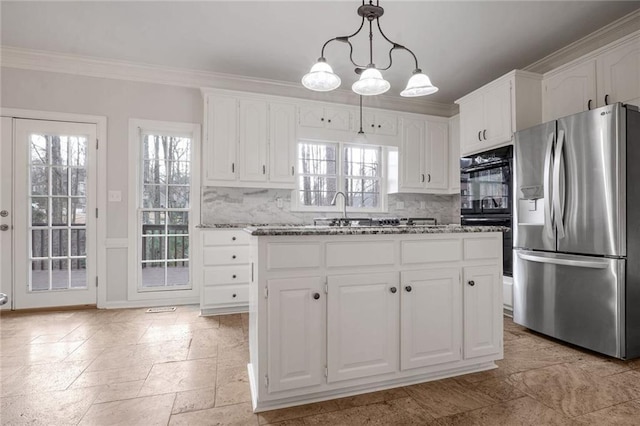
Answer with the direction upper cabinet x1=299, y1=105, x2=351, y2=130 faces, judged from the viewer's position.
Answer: facing the viewer

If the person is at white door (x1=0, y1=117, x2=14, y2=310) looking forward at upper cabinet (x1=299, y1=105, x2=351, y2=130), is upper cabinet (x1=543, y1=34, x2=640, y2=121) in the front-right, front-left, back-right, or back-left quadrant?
front-right

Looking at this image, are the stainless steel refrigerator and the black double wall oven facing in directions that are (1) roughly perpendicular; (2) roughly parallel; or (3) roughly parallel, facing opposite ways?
roughly parallel

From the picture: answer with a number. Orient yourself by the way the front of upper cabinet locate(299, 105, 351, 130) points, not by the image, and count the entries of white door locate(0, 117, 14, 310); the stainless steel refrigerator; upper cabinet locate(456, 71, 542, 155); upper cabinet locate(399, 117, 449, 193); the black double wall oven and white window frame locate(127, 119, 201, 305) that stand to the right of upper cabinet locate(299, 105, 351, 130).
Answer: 2

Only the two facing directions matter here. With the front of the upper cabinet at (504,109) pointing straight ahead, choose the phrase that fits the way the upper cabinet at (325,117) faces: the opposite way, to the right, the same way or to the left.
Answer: to the left

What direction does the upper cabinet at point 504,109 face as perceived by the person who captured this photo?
facing the viewer and to the left of the viewer

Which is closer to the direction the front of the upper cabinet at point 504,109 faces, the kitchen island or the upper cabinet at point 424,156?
the kitchen island

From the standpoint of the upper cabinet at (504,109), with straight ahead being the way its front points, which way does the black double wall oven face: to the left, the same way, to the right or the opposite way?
the same way

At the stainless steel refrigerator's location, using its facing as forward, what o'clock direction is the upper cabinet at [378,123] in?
The upper cabinet is roughly at 2 o'clock from the stainless steel refrigerator.

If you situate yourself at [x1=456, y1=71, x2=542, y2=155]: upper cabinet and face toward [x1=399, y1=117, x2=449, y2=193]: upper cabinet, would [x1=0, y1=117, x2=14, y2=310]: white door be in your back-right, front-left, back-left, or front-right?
front-left

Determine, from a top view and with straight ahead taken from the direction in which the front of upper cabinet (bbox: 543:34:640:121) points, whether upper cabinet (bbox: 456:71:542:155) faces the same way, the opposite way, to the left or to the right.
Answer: the same way

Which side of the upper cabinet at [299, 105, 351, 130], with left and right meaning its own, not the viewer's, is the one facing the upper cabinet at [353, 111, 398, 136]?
left

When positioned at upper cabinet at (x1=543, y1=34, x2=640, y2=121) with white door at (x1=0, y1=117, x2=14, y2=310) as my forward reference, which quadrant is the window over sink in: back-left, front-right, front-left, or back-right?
front-right

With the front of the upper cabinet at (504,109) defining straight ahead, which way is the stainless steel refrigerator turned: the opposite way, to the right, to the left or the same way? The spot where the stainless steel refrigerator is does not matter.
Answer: the same way

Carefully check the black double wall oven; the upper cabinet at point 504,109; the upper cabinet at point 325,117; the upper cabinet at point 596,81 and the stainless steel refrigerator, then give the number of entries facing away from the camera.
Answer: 0

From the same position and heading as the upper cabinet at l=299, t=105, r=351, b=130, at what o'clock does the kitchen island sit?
The kitchen island is roughly at 12 o'clock from the upper cabinet.

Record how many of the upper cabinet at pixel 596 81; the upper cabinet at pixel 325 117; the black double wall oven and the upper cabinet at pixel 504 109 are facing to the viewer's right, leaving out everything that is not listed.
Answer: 0
